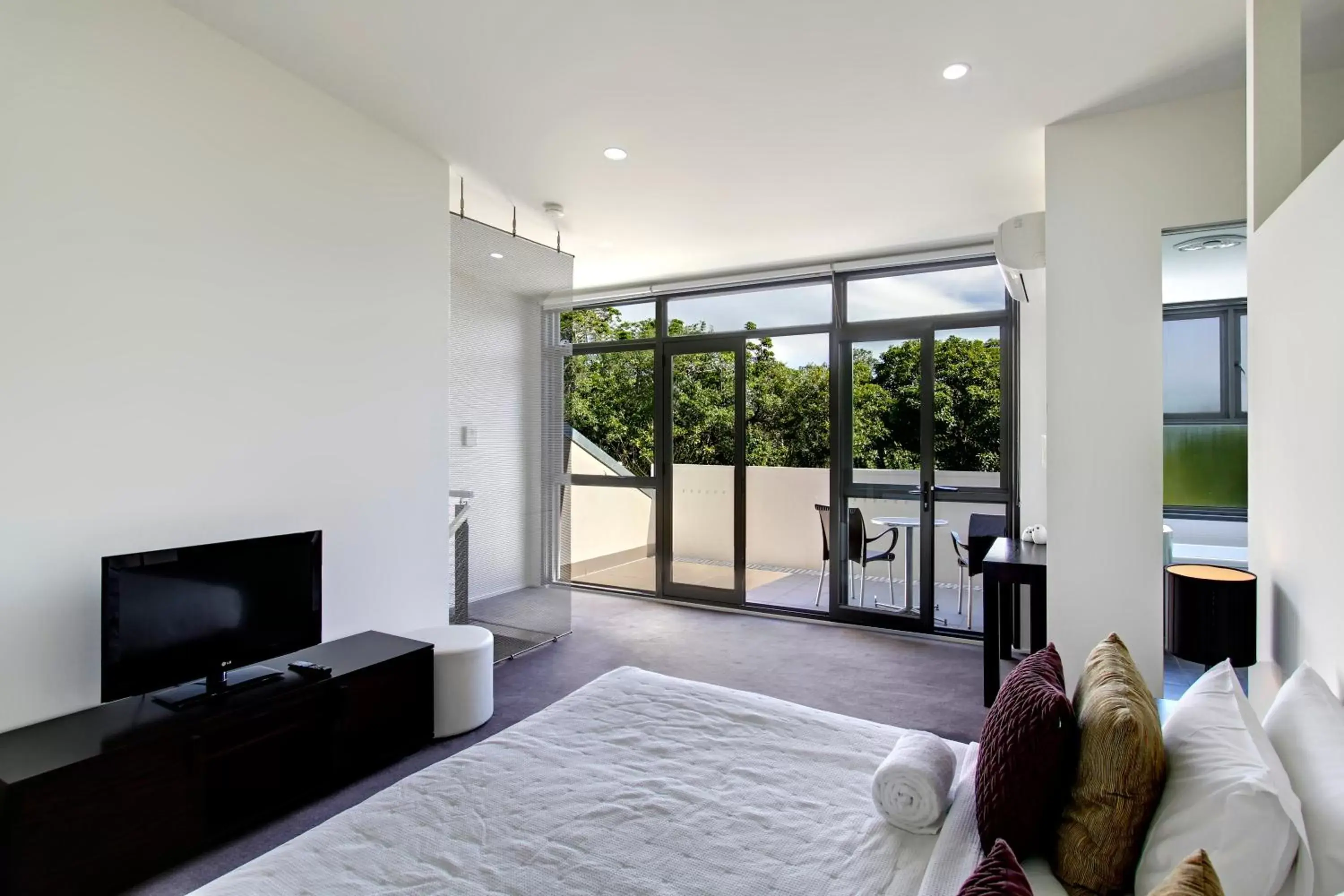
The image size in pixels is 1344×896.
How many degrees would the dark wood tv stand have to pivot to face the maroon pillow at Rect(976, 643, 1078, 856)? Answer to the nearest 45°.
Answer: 0° — it already faces it

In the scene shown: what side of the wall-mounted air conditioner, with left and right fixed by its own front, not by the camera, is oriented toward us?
left

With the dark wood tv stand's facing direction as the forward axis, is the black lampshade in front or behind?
in front

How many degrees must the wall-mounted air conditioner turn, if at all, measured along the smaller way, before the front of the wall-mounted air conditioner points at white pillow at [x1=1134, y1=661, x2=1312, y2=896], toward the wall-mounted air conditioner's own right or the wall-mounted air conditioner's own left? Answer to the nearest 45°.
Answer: approximately 90° to the wall-mounted air conditioner's own left

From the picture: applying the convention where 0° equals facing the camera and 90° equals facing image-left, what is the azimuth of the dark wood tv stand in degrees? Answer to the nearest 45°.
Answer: approximately 315°

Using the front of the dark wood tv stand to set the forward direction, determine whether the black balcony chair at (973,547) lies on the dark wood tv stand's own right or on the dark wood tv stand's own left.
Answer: on the dark wood tv stand's own left

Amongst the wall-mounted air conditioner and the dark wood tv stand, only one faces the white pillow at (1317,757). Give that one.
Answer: the dark wood tv stand

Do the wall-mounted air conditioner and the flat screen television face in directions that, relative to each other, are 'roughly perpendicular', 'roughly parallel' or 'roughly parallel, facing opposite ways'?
roughly parallel, facing opposite ways

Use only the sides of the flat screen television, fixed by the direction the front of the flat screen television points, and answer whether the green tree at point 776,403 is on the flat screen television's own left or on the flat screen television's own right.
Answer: on the flat screen television's own left

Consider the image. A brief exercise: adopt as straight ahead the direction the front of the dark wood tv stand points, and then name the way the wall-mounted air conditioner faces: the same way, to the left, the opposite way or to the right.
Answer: the opposite way

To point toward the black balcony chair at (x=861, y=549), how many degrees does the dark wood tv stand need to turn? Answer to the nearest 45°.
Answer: approximately 45° to its left

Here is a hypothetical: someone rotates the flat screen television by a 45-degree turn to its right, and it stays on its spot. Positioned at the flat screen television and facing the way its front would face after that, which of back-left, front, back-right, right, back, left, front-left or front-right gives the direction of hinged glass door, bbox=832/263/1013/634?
left

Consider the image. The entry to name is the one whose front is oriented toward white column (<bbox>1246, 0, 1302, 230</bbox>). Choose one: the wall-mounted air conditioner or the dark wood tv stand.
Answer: the dark wood tv stand

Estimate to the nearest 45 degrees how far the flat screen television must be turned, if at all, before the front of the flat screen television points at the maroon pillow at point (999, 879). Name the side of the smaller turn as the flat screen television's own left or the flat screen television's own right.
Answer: approximately 45° to the flat screen television's own right

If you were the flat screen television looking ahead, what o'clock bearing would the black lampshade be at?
The black lampshade is roughly at 12 o'clock from the flat screen television.

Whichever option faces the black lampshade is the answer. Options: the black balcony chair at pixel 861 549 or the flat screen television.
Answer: the flat screen television
